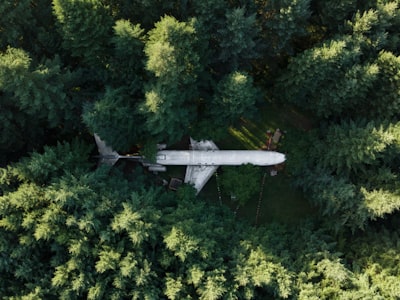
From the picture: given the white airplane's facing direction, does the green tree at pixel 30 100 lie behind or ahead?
behind

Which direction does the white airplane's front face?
to the viewer's right
